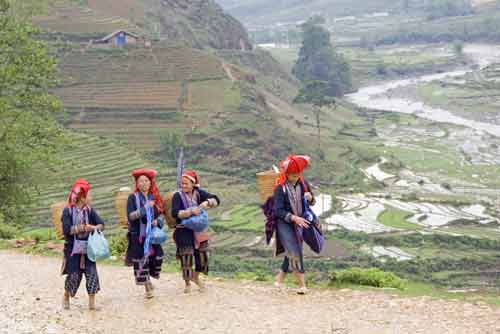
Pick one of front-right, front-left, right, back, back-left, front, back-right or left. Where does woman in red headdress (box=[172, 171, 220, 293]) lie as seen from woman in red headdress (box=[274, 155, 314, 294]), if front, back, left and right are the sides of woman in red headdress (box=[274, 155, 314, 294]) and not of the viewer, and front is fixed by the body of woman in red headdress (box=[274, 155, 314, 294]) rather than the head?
back-right

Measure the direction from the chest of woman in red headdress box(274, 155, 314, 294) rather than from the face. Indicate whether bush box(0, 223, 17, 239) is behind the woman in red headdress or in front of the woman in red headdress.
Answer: behind

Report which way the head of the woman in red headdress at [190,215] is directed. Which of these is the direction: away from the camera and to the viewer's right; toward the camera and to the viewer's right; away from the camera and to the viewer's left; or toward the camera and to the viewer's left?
toward the camera and to the viewer's left

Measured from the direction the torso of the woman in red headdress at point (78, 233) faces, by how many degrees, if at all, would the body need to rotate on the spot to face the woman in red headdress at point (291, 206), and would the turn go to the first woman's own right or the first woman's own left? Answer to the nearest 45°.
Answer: approximately 45° to the first woman's own left

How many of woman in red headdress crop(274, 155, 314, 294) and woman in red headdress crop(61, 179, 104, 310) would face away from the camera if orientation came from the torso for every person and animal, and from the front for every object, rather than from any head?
0

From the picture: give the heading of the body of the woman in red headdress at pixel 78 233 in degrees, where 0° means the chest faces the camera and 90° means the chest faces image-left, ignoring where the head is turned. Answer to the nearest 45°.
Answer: approximately 315°

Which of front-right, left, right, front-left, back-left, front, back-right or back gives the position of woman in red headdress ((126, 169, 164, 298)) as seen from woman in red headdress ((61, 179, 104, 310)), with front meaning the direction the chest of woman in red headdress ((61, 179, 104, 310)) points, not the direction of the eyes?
front-left

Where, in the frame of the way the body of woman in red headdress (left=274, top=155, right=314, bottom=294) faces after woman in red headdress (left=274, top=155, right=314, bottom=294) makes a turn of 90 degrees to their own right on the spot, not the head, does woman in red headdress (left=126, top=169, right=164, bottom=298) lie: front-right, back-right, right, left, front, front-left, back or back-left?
front-right

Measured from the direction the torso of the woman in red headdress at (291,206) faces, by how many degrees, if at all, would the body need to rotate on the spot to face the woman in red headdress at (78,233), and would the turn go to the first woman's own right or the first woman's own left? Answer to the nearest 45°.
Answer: approximately 135° to the first woman's own right
